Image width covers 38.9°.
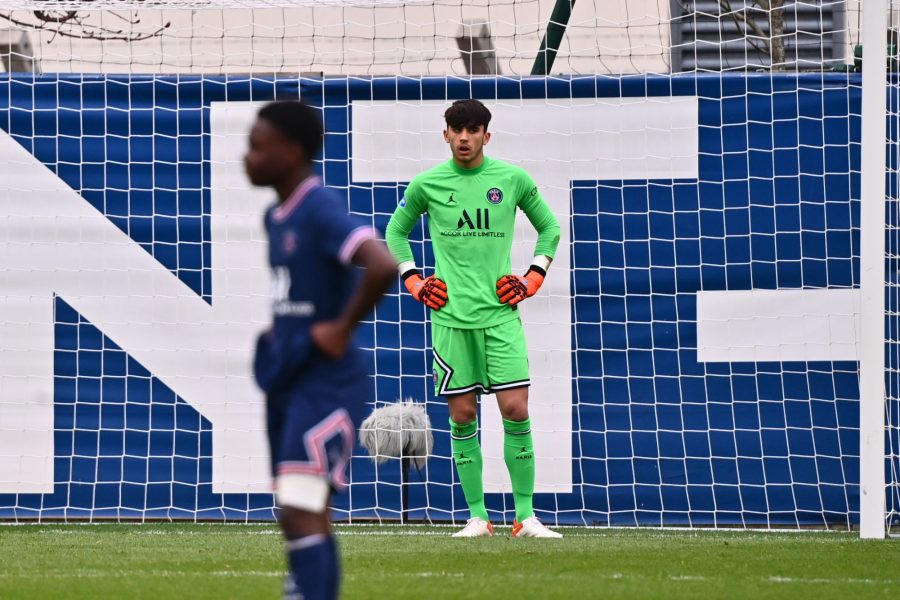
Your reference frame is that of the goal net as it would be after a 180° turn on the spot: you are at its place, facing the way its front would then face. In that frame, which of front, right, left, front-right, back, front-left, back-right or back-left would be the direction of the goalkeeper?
back

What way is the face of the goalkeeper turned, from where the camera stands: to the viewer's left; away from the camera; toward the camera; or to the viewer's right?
toward the camera

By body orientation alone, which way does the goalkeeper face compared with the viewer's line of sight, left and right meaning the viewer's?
facing the viewer

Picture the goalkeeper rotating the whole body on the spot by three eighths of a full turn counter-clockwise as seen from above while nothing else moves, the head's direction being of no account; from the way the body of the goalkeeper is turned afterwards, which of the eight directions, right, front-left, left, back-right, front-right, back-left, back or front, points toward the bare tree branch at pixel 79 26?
left

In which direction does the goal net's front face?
toward the camera
